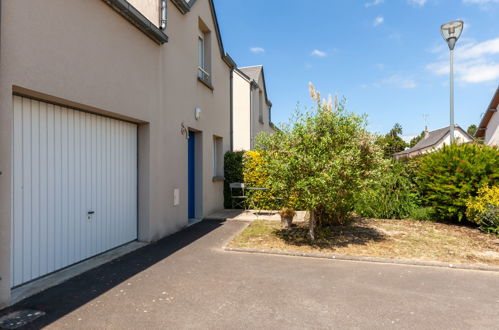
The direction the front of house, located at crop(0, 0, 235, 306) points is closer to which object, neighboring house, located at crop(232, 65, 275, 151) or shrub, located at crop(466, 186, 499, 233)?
the shrub

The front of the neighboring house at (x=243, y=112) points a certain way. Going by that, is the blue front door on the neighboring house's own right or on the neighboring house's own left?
on the neighboring house's own right

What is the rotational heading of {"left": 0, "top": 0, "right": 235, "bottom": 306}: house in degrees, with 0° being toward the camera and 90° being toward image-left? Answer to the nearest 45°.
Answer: approximately 315°

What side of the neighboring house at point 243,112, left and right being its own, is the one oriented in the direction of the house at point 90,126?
right

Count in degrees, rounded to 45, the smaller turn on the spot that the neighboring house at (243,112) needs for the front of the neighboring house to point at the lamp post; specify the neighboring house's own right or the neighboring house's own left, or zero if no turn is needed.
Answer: approximately 45° to the neighboring house's own right

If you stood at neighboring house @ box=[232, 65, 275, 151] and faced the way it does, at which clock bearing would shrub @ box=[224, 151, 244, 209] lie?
The shrub is roughly at 3 o'clock from the neighboring house.

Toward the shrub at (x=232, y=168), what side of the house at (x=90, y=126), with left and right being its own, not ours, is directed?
left

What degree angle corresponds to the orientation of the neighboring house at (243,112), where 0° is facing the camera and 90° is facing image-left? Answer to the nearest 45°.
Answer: approximately 270°
